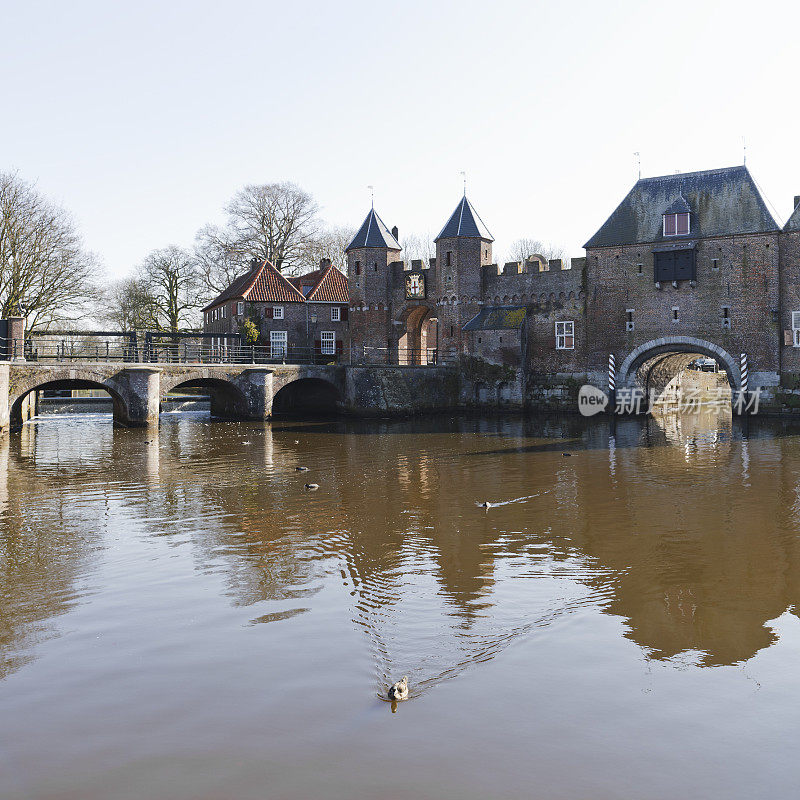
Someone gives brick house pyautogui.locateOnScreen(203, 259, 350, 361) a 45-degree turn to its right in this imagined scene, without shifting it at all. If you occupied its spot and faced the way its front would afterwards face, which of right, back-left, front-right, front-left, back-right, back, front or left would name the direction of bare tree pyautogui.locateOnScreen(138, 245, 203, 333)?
right

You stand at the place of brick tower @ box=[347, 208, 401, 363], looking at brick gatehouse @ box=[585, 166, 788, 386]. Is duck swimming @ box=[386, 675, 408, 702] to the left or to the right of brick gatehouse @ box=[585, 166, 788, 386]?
right

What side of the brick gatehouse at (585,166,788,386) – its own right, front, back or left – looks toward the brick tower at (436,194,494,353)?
right

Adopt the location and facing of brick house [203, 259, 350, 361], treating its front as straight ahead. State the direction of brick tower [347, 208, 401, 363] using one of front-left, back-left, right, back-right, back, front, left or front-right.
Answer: front-left

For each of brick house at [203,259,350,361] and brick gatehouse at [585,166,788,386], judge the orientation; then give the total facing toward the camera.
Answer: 2

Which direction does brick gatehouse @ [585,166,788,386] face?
toward the camera

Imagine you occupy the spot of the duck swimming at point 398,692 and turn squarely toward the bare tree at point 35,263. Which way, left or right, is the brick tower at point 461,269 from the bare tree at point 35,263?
right

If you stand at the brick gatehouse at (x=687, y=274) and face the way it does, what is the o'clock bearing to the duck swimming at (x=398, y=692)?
The duck swimming is roughly at 12 o'clock from the brick gatehouse.

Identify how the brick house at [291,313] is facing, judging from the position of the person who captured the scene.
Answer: facing the viewer

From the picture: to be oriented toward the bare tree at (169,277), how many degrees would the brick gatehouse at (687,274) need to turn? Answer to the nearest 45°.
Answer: approximately 90° to its right

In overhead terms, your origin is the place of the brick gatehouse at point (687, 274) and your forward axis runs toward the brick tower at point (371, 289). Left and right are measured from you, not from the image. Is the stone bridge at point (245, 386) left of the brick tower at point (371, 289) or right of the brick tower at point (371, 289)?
left

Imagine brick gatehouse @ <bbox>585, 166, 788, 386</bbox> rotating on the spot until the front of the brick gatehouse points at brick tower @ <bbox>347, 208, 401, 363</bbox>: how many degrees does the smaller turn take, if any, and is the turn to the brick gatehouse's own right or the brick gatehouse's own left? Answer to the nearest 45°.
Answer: approximately 90° to the brick gatehouse's own right

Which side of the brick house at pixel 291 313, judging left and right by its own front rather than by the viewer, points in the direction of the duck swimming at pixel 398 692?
front

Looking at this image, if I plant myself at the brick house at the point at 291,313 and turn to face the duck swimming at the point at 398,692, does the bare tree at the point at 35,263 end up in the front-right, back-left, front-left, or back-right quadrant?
front-right

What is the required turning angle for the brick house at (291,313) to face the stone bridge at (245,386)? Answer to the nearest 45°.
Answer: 0° — it already faces it
